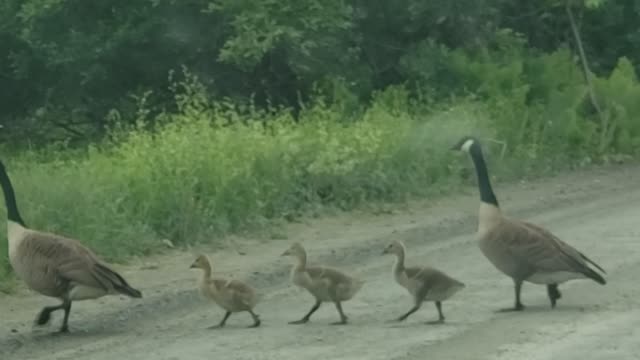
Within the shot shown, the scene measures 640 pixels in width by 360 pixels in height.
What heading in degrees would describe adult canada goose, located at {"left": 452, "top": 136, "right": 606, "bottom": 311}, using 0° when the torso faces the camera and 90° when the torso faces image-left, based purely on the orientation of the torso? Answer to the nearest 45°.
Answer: approximately 90°

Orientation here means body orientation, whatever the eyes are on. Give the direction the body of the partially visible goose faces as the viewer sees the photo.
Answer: to the viewer's left

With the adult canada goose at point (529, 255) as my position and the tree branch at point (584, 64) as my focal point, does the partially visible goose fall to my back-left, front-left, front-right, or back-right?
back-left

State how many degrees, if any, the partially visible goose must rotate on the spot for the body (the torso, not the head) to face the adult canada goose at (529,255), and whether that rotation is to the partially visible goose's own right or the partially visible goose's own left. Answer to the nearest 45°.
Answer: approximately 180°

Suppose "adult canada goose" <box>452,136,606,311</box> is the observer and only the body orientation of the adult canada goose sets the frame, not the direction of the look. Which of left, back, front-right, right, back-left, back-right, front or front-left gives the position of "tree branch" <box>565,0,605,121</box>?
right

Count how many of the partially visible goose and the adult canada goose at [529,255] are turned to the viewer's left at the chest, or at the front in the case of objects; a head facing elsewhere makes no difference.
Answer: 2

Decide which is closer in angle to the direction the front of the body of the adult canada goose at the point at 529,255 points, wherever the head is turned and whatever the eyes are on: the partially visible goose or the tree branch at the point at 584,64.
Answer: the partially visible goose
